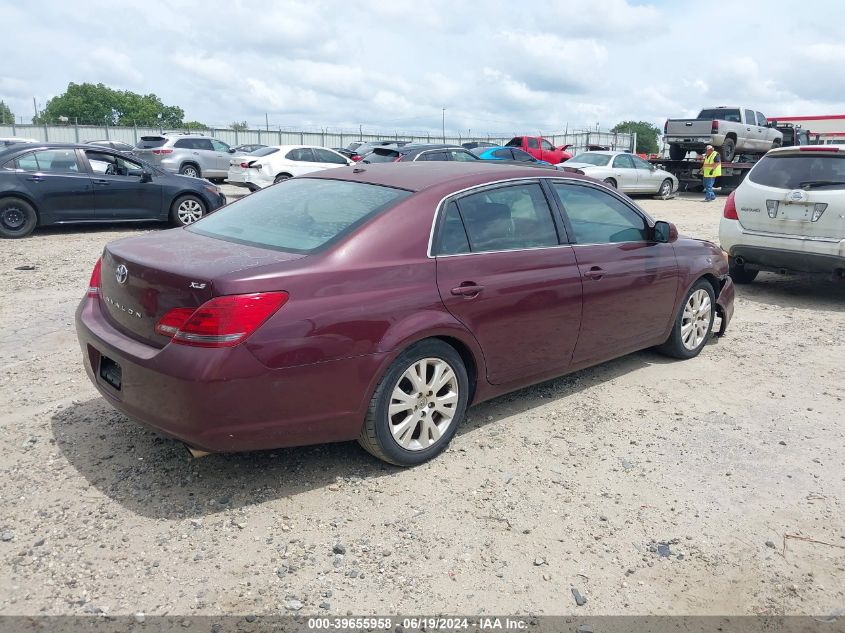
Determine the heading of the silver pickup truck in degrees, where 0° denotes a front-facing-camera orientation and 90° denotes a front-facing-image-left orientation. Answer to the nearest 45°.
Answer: approximately 225°

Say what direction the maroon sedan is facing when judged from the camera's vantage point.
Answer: facing away from the viewer and to the right of the viewer

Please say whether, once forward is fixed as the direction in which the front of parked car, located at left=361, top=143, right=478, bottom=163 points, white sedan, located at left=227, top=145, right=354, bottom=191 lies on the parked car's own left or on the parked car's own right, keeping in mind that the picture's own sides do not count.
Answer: on the parked car's own left

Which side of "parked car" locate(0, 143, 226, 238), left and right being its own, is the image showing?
right

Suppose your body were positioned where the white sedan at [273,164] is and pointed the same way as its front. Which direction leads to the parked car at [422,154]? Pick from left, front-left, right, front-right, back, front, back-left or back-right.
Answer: right

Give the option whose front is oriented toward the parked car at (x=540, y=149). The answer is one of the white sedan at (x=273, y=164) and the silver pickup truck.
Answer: the white sedan

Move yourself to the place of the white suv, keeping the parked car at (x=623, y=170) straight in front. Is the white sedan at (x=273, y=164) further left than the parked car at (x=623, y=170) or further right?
left

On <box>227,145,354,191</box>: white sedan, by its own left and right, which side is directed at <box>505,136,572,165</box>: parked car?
front

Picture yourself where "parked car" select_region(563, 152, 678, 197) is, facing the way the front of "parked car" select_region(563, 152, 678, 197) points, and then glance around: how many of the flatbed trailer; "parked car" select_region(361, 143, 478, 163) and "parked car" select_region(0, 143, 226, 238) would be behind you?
2

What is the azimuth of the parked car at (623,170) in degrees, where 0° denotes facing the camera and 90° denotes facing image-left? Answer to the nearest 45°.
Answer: approximately 225°

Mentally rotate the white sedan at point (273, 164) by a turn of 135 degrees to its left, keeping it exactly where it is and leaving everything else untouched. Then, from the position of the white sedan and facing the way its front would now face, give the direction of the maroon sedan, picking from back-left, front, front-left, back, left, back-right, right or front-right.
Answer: left

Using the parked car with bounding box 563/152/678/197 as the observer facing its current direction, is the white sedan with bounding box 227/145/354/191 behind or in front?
behind

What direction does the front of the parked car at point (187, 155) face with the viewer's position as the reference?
facing away from the viewer and to the right of the viewer
